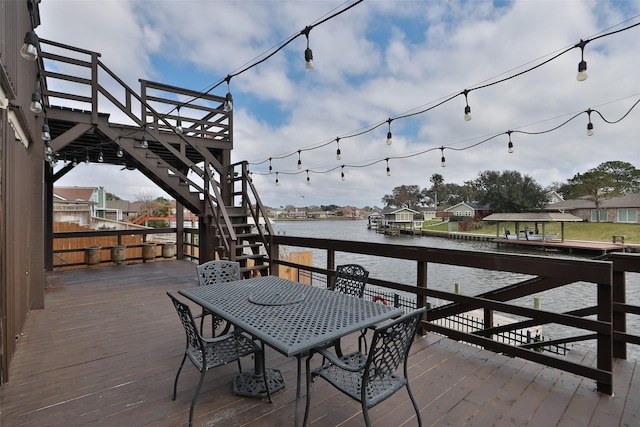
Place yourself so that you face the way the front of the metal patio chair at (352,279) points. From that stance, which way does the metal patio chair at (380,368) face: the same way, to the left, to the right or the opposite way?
to the right

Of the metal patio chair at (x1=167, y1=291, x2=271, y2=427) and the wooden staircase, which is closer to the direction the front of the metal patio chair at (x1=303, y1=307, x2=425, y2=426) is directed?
the wooden staircase

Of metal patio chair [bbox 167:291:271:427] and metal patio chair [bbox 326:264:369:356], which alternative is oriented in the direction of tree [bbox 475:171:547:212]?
metal patio chair [bbox 167:291:271:427]

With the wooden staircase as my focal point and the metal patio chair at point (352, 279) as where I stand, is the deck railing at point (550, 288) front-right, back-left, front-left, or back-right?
back-right

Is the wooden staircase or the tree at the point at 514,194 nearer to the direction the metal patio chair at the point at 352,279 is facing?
the wooden staircase

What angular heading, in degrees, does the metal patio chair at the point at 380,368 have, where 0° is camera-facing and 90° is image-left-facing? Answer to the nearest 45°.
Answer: approximately 135°

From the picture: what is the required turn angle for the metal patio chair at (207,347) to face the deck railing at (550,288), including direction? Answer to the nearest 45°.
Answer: approximately 45° to its right

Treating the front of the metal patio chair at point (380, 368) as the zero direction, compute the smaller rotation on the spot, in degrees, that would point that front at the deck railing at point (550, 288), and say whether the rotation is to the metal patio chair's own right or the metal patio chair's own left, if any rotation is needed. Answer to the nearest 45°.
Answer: approximately 90° to the metal patio chair's own right

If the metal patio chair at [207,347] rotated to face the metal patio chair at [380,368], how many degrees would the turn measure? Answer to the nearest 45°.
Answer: approximately 90° to its right

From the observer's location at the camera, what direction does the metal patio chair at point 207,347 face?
facing away from the viewer and to the right of the viewer

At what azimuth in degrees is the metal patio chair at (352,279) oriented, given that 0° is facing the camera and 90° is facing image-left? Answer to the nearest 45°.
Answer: approximately 45°
